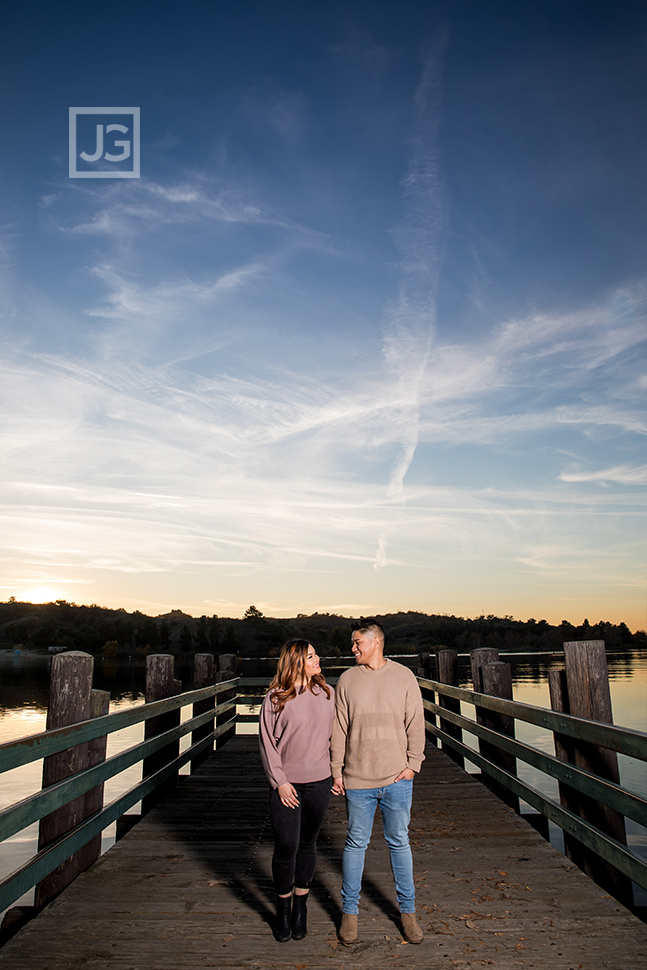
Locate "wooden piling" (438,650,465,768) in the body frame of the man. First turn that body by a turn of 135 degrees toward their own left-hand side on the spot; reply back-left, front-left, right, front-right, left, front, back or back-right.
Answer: front-left

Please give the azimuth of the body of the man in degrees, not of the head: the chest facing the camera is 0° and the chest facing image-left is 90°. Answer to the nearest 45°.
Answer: approximately 0°

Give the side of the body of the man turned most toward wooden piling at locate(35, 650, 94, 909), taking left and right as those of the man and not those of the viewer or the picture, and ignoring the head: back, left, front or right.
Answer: right

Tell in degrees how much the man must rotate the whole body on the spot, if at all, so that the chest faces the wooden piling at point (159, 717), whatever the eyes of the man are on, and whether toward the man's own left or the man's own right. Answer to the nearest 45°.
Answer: approximately 135° to the man's own right

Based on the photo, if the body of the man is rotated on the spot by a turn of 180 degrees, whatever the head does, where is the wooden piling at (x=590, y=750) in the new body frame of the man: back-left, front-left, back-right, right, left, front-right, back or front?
front-right
